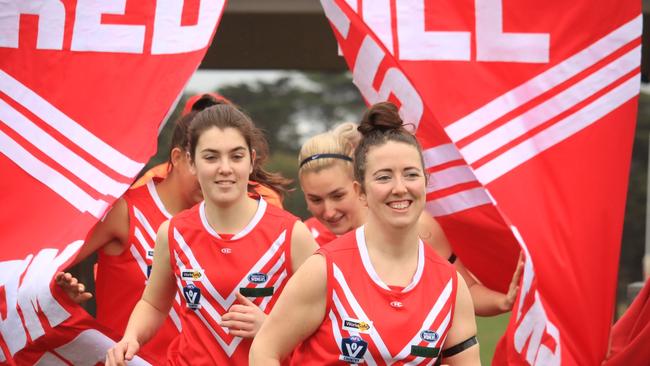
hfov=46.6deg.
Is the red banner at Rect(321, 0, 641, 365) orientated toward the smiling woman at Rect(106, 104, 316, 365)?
no

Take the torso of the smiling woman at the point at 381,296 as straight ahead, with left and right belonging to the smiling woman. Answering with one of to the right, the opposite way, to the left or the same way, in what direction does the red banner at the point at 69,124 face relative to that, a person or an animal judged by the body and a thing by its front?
the same way

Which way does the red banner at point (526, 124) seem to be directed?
toward the camera

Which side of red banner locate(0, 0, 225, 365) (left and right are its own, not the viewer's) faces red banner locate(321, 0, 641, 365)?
left

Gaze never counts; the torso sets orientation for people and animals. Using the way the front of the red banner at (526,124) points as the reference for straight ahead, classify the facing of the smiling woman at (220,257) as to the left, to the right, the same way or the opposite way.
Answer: the same way

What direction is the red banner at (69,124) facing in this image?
toward the camera

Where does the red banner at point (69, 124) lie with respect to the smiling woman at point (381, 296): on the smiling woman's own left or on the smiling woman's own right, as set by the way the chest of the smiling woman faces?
on the smiling woman's own right

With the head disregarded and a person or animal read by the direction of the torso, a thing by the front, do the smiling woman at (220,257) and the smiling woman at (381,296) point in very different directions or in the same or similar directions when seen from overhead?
same or similar directions

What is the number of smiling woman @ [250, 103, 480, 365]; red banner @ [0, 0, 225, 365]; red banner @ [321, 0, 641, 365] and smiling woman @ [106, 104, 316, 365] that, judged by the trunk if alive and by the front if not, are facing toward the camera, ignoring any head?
4

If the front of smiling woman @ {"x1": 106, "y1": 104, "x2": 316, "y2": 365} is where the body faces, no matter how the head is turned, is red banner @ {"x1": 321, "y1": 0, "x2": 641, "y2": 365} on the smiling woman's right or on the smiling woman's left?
on the smiling woman's left

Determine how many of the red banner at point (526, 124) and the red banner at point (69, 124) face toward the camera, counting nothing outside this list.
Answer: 2

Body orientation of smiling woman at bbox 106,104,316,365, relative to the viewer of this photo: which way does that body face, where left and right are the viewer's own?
facing the viewer

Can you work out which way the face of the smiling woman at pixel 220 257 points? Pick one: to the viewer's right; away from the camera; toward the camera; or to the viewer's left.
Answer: toward the camera

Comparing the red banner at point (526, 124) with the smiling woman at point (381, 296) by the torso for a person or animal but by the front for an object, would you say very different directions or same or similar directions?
same or similar directions

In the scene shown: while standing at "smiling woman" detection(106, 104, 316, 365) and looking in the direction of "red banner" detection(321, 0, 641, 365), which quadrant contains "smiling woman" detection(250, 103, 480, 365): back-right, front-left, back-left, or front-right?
front-right

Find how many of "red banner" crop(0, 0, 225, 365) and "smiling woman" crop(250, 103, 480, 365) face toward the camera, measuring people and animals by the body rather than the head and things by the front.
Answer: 2
